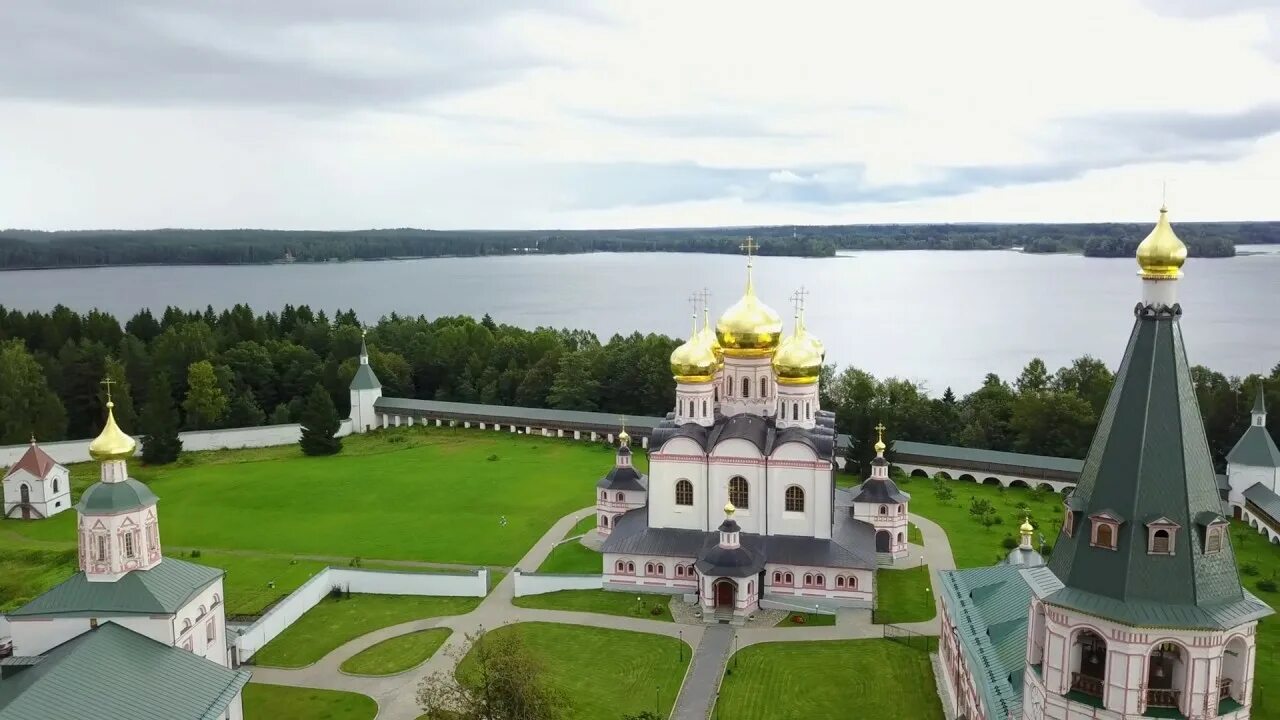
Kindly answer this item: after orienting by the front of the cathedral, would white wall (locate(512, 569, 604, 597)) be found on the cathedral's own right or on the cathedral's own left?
on the cathedral's own right

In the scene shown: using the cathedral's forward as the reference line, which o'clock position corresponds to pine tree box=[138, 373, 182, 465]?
The pine tree is roughly at 4 o'clock from the cathedral.

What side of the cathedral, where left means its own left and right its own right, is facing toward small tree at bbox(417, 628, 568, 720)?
front

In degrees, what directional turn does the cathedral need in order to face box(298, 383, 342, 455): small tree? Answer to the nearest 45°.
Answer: approximately 135° to its right

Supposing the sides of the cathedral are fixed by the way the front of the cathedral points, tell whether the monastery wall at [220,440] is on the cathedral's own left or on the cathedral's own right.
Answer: on the cathedral's own right

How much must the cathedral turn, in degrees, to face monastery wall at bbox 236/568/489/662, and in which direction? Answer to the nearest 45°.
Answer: approximately 90° to its right

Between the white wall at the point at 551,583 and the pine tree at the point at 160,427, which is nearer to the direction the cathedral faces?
the white wall

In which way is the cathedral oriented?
toward the camera

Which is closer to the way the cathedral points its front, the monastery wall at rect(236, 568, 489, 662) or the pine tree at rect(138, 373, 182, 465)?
the monastery wall

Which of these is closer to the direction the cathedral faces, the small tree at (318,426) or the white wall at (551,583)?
the white wall
